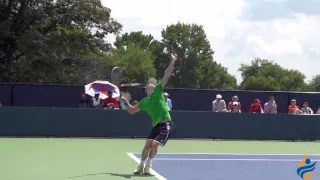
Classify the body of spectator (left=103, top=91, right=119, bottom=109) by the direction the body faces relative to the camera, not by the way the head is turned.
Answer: toward the camera

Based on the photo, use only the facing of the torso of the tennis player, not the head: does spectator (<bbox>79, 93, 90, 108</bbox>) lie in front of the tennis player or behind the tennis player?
behind

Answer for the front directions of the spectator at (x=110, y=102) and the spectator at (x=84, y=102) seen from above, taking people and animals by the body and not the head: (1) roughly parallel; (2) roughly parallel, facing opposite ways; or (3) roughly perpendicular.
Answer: roughly parallel

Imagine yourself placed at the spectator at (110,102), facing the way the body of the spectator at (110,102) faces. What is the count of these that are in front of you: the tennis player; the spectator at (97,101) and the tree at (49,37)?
1

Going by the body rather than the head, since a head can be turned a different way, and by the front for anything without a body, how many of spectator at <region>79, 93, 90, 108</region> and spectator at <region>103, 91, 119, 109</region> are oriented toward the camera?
2

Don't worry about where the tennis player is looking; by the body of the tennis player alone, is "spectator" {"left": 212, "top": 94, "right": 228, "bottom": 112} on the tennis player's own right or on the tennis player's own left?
on the tennis player's own left

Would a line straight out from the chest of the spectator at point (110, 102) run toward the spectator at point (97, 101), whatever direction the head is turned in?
no

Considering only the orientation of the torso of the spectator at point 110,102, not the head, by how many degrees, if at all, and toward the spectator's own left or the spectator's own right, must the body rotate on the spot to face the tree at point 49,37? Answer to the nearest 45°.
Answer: approximately 180°

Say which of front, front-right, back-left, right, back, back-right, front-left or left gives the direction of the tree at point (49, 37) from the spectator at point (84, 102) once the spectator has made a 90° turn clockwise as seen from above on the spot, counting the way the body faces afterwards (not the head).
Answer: right

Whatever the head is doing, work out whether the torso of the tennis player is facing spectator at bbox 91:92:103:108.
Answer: no

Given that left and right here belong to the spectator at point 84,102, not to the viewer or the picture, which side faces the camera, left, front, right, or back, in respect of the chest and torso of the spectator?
front

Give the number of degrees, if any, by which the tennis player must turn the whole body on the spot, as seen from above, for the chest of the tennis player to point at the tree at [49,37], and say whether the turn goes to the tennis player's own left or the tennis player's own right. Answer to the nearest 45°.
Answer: approximately 135° to the tennis player's own right

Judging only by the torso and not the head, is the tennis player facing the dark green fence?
no

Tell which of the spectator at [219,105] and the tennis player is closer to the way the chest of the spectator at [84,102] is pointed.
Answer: the tennis player

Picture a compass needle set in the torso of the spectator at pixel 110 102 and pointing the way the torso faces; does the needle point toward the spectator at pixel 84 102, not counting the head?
no

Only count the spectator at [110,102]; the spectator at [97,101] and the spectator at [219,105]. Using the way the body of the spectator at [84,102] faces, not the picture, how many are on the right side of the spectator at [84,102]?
0

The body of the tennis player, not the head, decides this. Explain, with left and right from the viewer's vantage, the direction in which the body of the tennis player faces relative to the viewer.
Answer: facing the viewer and to the right of the viewer
